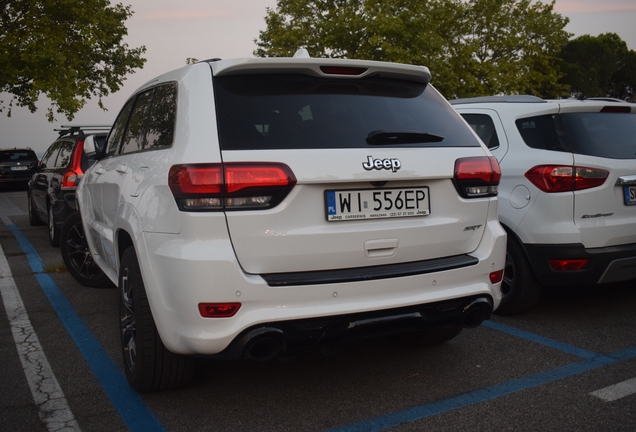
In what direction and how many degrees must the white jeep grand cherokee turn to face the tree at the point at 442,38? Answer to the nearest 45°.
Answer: approximately 45° to its right

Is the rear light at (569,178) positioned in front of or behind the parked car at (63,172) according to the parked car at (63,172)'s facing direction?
behind

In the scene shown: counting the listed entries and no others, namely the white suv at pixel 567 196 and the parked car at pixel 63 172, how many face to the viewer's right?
0

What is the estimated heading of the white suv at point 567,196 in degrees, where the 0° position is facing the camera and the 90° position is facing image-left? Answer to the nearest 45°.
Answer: approximately 135°

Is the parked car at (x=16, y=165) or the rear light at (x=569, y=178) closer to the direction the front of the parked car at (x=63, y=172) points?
the parked car

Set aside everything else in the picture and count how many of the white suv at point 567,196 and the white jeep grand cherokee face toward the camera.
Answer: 0

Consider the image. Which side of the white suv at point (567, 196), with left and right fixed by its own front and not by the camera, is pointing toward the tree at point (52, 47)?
front

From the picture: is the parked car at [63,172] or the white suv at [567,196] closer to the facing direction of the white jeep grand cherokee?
the parked car

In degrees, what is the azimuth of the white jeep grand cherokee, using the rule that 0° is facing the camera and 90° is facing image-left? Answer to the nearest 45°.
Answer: approximately 135°

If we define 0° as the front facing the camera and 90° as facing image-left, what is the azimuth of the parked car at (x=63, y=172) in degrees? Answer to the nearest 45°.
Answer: approximately 135°

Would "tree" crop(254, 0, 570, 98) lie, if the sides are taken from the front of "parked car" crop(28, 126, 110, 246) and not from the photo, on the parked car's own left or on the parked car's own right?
on the parked car's own right
